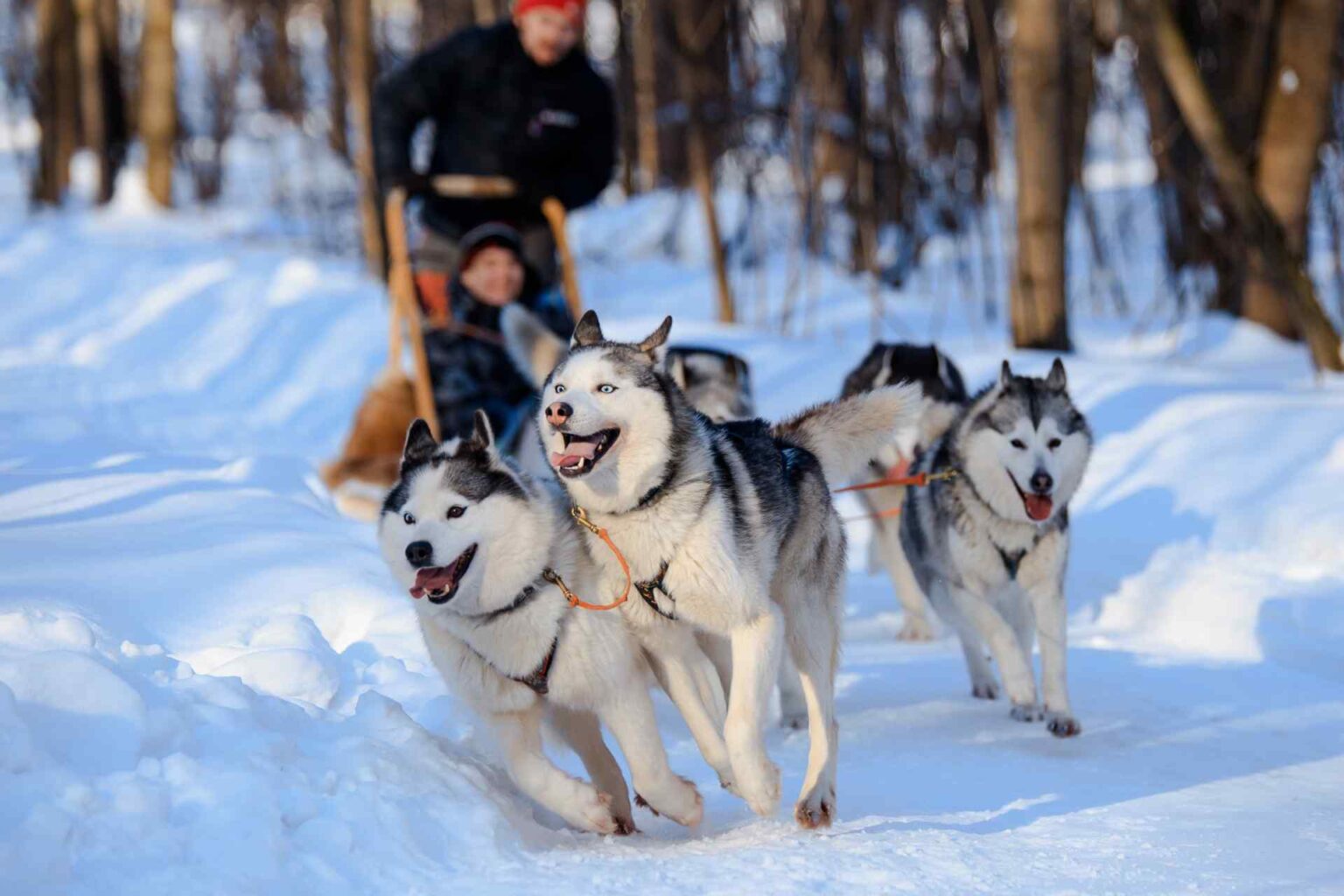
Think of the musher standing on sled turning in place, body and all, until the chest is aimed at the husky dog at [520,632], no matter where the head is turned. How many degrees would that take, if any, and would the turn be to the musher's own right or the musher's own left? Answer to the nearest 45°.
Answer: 0° — they already face it

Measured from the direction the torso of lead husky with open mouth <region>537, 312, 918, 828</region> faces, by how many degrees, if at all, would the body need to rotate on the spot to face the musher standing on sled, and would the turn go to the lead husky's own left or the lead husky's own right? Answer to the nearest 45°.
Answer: approximately 135° to the lead husky's own right

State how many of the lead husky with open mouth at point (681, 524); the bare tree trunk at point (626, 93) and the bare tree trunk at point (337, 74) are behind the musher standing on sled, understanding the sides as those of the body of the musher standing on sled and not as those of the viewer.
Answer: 2

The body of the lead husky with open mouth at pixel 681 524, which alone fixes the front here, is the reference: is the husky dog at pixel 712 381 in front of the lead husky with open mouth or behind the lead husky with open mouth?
behind

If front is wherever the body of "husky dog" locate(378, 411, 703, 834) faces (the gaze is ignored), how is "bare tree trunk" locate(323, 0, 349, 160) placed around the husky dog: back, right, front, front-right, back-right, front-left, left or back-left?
back-right

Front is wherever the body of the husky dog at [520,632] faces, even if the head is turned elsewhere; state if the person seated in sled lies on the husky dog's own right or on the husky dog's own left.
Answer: on the husky dog's own right

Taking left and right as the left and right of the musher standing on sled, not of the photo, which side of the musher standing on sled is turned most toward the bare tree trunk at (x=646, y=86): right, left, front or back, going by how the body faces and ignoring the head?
back

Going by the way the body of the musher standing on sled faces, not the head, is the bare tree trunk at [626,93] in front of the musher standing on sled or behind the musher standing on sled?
behind

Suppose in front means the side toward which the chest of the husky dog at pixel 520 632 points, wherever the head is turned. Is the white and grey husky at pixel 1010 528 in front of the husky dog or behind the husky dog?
behind

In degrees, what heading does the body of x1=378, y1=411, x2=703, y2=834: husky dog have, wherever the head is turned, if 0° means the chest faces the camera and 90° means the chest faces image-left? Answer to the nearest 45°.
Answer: approximately 45°

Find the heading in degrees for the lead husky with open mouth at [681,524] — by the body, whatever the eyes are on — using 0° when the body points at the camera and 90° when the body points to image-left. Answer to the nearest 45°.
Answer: approximately 45°

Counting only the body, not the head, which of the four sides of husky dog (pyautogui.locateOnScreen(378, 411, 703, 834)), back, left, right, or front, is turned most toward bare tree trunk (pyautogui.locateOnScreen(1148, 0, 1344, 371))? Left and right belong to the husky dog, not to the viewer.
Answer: back
